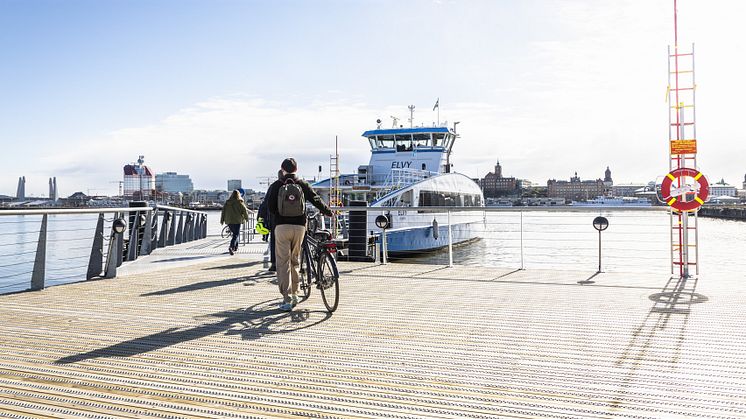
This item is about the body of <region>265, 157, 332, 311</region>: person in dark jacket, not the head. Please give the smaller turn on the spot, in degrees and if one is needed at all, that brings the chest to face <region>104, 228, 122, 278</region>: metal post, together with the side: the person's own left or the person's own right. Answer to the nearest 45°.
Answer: approximately 45° to the person's own left

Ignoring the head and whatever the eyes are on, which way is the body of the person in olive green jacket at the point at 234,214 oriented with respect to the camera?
away from the camera

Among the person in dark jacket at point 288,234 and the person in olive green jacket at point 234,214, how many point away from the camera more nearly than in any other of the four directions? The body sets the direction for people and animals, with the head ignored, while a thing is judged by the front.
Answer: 2

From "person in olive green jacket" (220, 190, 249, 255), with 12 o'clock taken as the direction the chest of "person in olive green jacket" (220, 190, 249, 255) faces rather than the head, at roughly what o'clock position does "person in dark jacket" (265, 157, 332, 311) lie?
"person in dark jacket" (265, 157, 332, 311) is roughly at 6 o'clock from "person in olive green jacket" (220, 190, 249, 255).

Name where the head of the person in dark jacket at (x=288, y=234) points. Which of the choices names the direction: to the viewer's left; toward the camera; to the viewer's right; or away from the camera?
away from the camera

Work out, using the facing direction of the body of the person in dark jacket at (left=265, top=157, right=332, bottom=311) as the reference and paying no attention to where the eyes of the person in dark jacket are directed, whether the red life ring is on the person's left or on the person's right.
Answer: on the person's right

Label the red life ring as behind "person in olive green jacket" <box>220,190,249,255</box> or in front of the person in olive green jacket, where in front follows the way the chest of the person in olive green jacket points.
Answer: behind

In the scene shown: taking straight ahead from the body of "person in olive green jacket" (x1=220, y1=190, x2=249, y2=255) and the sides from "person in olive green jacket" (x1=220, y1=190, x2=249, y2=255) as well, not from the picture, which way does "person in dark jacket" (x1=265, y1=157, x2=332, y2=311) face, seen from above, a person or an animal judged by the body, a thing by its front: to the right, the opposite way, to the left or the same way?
the same way

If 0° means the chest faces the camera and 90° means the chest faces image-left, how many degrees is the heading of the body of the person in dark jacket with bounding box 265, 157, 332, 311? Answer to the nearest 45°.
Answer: approximately 180°
